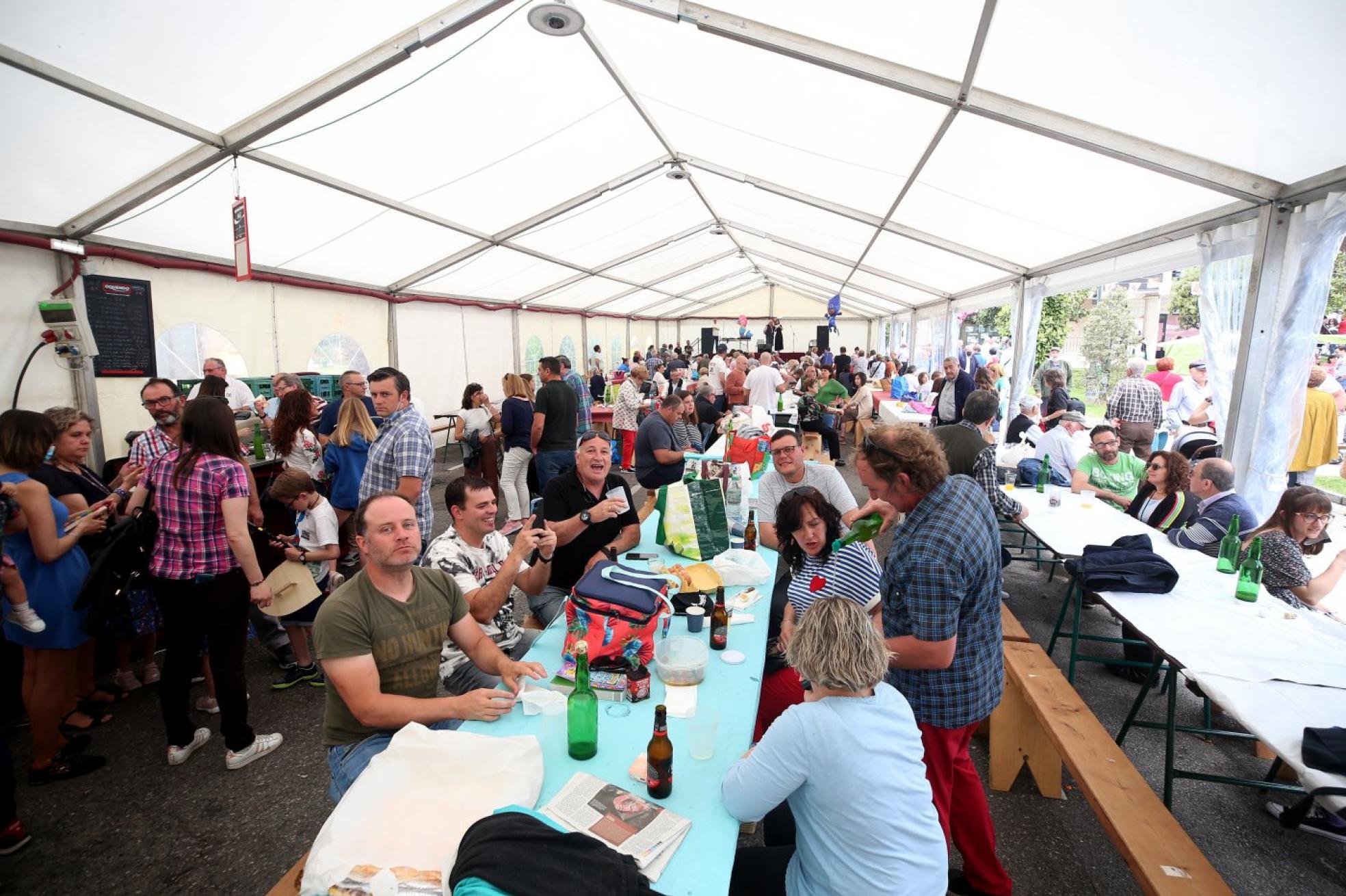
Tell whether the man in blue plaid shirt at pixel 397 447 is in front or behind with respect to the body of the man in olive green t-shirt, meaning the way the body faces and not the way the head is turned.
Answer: behind

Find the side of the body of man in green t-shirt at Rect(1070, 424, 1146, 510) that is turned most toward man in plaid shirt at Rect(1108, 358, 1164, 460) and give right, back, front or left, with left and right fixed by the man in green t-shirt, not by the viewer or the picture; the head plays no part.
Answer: back

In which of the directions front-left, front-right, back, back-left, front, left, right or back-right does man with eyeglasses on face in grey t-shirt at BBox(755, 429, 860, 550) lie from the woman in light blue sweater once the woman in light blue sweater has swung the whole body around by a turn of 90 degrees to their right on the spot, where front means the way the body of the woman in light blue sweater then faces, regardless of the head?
front-left

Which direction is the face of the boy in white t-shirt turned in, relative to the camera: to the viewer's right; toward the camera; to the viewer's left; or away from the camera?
to the viewer's left

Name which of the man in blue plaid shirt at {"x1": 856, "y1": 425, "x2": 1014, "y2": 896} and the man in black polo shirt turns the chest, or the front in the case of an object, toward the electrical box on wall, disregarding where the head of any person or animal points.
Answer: the man in blue plaid shirt

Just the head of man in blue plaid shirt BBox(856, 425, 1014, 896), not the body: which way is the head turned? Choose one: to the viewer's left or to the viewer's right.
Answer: to the viewer's left

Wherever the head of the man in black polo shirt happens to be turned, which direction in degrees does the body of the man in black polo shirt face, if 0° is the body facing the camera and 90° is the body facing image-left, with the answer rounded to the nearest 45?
approximately 315°

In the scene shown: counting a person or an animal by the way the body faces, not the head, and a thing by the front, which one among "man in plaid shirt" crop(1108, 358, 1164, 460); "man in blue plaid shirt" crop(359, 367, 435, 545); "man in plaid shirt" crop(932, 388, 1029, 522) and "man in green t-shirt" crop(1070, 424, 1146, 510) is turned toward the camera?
the man in green t-shirt

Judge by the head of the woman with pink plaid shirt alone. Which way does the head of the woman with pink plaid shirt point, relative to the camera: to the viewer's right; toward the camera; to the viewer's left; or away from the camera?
away from the camera

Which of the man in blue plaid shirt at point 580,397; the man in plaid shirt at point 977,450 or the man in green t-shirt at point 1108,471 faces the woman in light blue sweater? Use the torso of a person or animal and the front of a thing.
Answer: the man in green t-shirt
